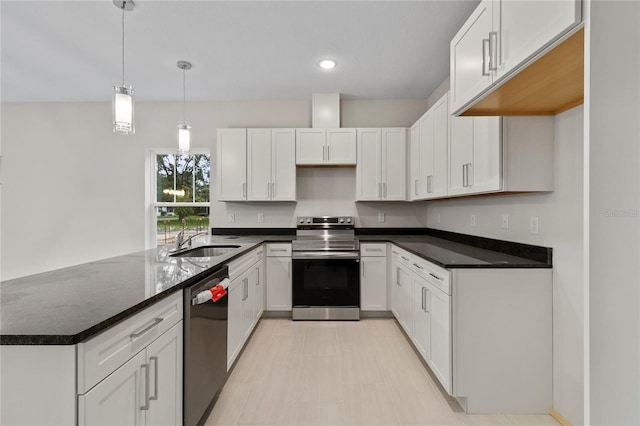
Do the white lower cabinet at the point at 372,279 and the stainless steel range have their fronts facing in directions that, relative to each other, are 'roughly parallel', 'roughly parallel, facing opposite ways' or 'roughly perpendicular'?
roughly parallel

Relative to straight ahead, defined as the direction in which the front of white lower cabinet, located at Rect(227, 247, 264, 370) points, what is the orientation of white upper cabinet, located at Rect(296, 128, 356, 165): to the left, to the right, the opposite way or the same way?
to the right

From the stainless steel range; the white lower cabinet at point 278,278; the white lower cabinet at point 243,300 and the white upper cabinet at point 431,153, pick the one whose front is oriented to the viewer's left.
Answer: the white upper cabinet

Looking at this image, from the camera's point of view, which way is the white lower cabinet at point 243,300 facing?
to the viewer's right

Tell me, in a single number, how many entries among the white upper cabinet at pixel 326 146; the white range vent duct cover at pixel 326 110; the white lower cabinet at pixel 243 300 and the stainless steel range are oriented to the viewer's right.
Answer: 1

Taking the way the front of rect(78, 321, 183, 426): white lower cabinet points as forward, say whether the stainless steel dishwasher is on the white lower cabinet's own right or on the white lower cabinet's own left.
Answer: on the white lower cabinet's own left

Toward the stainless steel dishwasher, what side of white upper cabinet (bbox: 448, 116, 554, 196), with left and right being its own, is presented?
front

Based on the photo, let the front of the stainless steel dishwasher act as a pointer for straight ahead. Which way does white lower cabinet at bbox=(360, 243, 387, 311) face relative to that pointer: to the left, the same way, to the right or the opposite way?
to the right

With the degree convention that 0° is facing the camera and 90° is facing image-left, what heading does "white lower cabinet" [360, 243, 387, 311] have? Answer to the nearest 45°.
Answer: approximately 0°

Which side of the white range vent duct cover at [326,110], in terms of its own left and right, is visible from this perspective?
front

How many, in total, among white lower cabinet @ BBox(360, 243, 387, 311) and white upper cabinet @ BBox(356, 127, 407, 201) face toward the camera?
2

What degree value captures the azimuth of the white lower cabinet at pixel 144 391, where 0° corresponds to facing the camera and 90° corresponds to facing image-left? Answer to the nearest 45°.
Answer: approximately 315°

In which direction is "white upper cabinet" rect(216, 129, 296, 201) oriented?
toward the camera

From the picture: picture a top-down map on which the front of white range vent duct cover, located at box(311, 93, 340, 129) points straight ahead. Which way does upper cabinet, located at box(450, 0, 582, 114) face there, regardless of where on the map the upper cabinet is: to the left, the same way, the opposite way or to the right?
to the right

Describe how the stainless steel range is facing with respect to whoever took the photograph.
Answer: facing the viewer

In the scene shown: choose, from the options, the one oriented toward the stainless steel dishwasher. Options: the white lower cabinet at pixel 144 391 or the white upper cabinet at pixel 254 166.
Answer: the white upper cabinet
